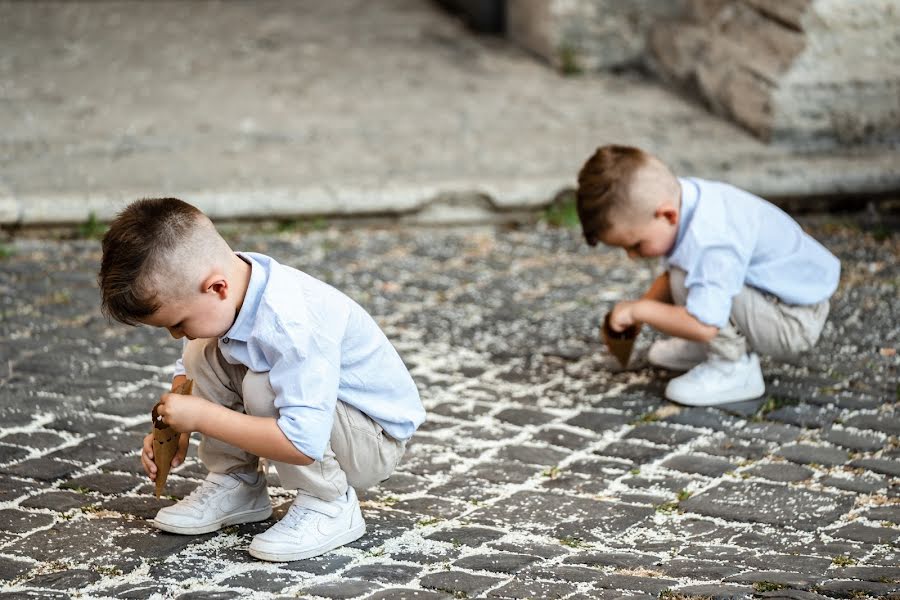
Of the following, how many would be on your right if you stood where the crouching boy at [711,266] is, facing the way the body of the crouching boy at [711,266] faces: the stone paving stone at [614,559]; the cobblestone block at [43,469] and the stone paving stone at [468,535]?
0

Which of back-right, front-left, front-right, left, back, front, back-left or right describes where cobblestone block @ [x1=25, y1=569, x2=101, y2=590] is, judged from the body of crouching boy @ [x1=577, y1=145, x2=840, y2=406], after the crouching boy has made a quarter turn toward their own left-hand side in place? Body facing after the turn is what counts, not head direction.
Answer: front-right

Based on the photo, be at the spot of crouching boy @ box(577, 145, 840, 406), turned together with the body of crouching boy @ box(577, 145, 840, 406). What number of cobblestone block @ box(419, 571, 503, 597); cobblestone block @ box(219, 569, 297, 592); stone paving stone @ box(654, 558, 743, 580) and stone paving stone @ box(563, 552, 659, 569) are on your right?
0

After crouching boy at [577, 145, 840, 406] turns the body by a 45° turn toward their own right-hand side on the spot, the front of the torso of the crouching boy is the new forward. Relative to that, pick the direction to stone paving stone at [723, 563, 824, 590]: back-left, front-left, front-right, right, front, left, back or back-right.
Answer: back-left

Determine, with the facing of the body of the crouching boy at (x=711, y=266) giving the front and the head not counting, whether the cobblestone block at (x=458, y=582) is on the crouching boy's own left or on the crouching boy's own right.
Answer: on the crouching boy's own left

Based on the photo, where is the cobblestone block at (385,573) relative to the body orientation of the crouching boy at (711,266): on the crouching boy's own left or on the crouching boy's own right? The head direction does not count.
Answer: on the crouching boy's own left

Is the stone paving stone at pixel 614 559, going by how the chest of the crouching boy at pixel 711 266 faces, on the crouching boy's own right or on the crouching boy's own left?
on the crouching boy's own left

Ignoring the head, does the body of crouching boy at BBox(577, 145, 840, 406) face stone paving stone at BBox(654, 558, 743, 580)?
no

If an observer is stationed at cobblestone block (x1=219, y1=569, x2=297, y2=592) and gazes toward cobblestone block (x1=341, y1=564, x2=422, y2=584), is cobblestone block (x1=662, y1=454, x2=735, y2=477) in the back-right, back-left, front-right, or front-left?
front-left

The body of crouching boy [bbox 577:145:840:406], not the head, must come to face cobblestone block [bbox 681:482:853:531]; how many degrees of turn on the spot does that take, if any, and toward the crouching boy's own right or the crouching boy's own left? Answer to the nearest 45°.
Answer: approximately 90° to the crouching boy's own left

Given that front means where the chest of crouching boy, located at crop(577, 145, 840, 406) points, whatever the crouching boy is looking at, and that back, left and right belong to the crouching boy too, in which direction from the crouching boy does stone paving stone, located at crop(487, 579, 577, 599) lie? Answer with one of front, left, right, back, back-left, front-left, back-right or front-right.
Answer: left

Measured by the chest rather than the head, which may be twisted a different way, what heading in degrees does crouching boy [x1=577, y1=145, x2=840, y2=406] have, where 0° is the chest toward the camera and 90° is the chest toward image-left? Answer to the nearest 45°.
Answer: approximately 90°
